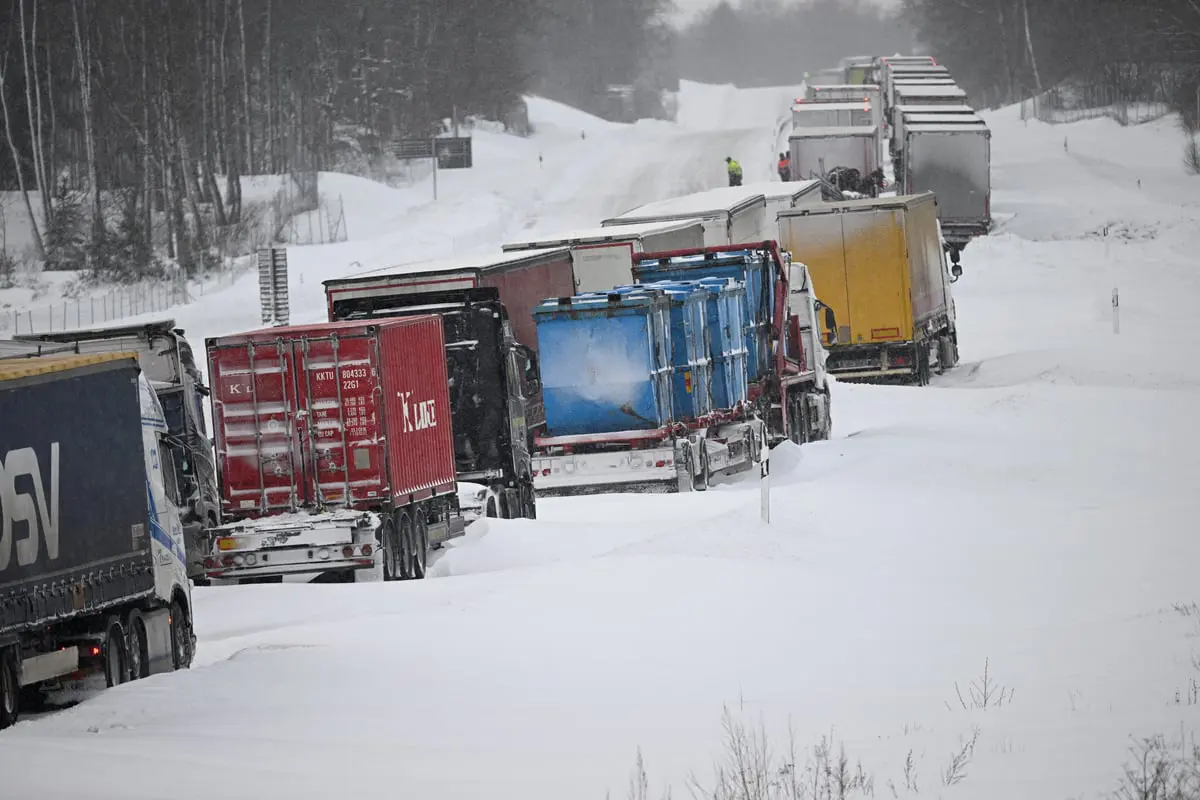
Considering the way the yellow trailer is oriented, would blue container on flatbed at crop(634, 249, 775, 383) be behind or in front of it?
behind

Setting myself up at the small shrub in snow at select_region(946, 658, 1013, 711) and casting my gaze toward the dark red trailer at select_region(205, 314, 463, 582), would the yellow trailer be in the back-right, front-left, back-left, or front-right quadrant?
front-right

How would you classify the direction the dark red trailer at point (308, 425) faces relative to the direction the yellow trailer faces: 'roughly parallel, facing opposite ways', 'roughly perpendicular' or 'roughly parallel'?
roughly parallel

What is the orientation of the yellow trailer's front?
away from the camera

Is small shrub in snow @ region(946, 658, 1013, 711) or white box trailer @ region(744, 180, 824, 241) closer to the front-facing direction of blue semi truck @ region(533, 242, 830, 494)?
the white box trailer

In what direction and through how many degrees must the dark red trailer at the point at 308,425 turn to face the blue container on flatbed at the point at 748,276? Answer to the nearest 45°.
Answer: approximately 45° to its right

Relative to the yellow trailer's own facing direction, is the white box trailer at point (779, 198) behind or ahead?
ahead

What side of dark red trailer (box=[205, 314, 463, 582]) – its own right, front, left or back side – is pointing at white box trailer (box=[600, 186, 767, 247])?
front

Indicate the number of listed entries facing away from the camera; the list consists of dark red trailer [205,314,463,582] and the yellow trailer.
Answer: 2

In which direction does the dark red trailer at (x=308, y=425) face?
away from the camera

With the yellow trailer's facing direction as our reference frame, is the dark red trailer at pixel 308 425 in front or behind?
behind

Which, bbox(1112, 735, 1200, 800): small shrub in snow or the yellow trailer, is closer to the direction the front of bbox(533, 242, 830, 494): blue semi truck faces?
the yellow trailer

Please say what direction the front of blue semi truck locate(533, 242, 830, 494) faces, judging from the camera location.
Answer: facing away from the viewer and to the right of the viewer

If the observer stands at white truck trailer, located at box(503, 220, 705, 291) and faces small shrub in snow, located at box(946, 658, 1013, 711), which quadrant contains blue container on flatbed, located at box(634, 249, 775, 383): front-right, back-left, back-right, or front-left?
front-left

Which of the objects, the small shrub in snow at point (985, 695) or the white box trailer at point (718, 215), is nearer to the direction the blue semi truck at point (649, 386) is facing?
the white box trailer
